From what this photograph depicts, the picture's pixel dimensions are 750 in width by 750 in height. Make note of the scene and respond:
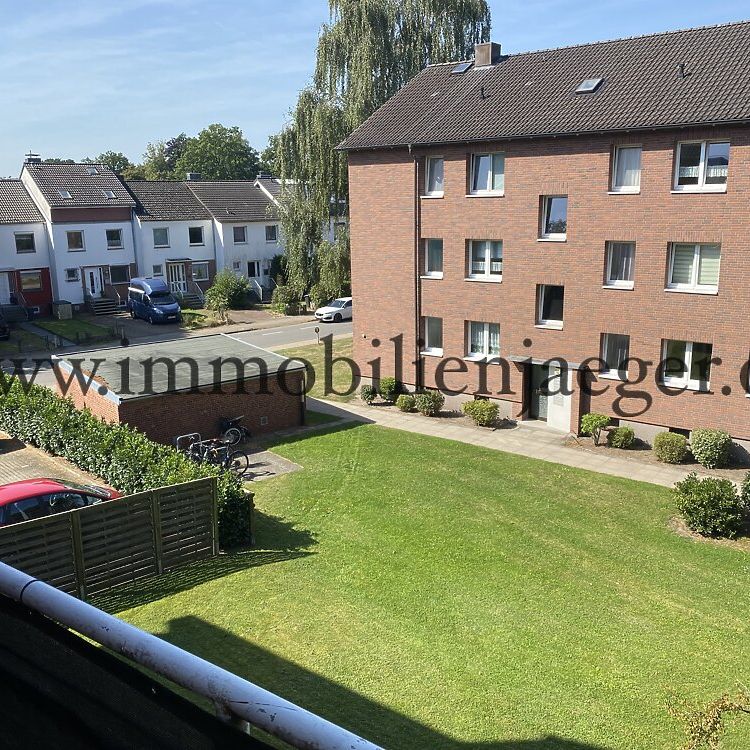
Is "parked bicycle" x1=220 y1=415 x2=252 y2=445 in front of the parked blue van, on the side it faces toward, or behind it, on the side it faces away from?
in front

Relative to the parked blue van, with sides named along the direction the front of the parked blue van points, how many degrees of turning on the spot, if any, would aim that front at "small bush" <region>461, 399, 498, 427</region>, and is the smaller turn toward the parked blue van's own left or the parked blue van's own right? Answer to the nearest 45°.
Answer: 0° — it already faces it

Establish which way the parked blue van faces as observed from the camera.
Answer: facing the viewer and to the right of the viewer

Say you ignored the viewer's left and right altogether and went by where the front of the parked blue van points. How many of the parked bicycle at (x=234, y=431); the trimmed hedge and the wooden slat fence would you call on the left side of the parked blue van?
0

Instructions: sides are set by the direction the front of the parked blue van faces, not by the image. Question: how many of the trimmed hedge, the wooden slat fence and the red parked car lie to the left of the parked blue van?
0

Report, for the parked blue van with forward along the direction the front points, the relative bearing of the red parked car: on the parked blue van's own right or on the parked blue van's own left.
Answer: on the parked blue van's own right

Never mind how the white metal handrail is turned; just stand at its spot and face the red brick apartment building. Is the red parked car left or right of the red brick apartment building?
left

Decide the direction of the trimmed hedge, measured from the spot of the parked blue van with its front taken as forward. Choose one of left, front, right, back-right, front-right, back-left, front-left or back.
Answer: front-right

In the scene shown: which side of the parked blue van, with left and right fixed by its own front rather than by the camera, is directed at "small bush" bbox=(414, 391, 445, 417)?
front

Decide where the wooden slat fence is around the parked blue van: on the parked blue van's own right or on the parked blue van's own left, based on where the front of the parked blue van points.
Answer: on the parked blue van's own right

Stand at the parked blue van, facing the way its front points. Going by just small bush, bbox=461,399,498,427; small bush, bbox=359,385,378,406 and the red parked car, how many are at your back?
0
